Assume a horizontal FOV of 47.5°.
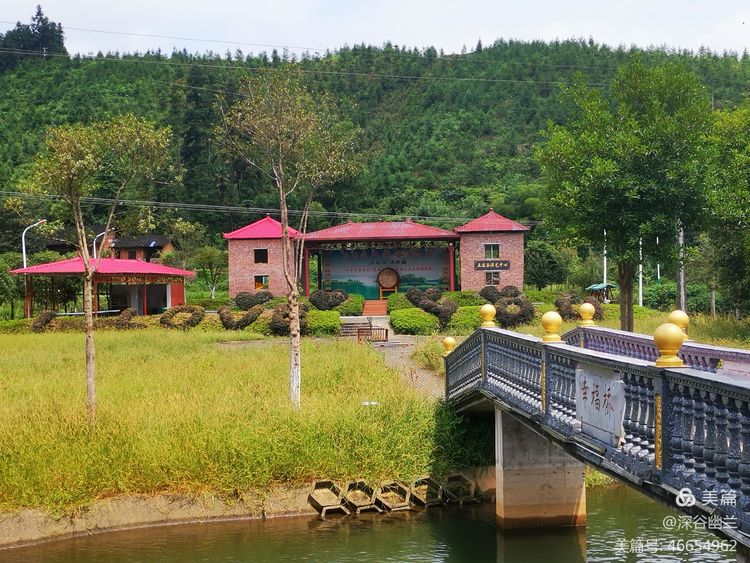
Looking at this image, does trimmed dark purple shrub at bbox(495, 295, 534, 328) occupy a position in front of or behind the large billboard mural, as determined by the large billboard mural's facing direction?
in front

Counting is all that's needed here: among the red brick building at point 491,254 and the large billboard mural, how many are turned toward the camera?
2

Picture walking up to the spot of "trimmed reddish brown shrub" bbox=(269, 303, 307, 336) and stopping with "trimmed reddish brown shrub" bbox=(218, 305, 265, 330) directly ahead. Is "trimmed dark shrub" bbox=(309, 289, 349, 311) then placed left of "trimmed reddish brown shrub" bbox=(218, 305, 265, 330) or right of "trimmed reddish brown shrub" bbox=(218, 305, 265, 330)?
right

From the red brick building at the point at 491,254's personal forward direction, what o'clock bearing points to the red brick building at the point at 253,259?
the red brick building at the point at 253,259 is roughly at 3 o'clock from the red brick building at the point at 491,254.

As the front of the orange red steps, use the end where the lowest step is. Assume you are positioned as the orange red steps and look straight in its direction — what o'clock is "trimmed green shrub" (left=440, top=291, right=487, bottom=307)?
The trimmed green shrub is roughly at 10 o'clock from the orange red steps.

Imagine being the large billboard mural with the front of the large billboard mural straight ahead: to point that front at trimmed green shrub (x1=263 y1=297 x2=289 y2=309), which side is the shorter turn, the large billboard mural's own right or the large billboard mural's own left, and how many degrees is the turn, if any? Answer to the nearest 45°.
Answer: approximately 45° to the large billboard mural's own right

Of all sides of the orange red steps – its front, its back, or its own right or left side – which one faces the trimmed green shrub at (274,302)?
right

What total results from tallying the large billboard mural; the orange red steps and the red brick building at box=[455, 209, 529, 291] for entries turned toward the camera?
3

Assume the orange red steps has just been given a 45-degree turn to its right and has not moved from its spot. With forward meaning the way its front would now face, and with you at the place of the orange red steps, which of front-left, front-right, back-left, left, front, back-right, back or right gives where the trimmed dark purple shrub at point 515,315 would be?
left

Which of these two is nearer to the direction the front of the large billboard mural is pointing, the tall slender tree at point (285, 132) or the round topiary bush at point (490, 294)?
the tall slender tree

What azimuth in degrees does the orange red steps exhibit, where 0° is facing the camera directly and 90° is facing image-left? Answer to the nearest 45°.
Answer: approximately 0°

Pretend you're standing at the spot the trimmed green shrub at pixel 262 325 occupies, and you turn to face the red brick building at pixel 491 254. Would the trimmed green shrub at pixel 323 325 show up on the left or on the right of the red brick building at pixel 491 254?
right

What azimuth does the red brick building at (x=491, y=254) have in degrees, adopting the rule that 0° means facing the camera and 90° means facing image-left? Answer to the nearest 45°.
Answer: approximately 0°
